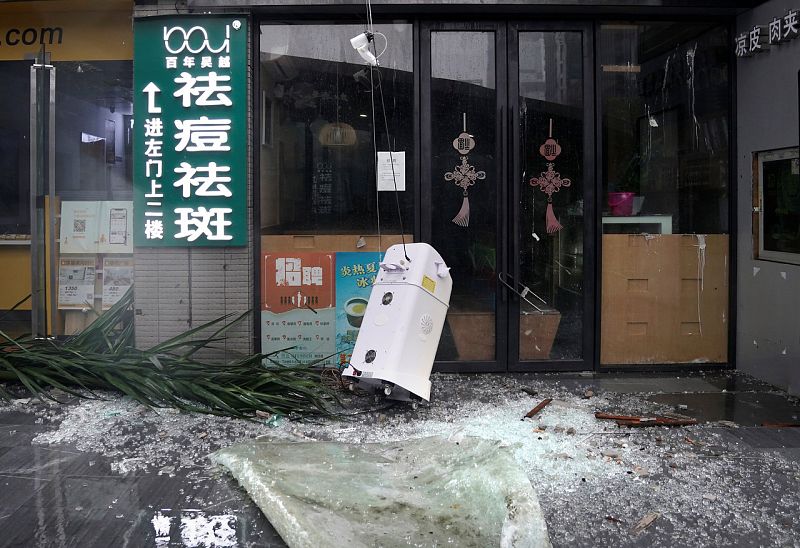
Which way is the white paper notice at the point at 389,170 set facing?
toward the camera

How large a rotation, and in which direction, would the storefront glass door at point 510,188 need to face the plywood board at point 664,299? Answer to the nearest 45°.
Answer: approximately 90° to its left

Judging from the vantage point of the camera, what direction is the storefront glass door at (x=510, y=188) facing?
facing the viewer

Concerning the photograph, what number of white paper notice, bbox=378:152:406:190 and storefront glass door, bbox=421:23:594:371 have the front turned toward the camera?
2

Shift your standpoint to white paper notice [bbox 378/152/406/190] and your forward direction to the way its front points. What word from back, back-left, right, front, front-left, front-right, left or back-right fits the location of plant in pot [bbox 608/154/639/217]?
left

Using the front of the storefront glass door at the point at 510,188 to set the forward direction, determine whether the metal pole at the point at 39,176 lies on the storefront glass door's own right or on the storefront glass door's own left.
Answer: on the storefront glass door's own right

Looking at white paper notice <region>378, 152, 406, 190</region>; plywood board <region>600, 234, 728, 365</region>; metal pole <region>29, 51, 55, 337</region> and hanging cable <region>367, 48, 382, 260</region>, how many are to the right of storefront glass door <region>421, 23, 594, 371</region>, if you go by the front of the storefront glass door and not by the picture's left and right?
3

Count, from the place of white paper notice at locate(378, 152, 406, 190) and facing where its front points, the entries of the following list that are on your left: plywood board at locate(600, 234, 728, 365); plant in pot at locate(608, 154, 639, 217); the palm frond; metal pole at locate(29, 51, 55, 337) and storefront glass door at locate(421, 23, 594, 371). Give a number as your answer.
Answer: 3

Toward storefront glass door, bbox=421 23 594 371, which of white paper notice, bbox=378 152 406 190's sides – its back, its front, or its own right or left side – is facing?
left

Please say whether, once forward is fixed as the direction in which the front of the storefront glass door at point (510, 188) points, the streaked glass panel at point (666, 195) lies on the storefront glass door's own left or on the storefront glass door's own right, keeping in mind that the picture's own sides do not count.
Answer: on the storefront glass door's own left

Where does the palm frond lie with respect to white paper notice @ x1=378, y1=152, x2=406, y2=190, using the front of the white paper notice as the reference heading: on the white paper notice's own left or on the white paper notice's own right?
on the white paper notice's own right

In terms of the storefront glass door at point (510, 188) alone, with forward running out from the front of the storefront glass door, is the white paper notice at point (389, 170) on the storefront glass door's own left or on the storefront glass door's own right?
on the storefront glass door's own right

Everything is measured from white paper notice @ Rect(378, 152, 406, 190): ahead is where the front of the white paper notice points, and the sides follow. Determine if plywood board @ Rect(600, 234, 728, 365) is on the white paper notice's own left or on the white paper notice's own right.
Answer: on the white paper notice's own left
